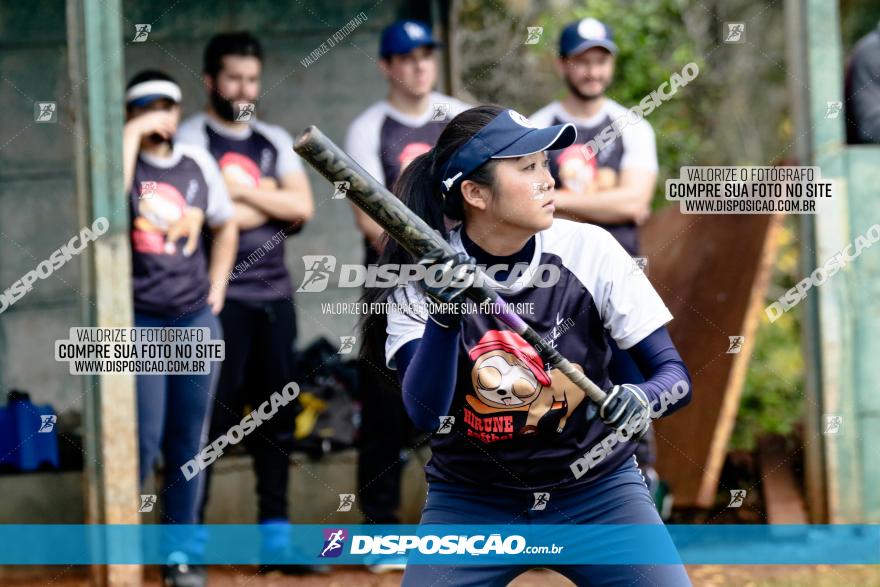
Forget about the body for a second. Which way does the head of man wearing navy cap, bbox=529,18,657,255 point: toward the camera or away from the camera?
toward the camera

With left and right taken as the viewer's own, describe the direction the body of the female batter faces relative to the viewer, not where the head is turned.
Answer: facing the viewer

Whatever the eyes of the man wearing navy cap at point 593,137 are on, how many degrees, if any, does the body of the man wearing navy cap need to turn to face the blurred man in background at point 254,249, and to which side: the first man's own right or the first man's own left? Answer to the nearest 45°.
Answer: approximately 90° to the first man's own right

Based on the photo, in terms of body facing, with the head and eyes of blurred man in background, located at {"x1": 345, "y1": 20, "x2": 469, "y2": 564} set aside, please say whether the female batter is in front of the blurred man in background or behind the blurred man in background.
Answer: in front

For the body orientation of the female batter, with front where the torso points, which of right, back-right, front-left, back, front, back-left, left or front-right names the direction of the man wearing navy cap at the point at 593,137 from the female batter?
back

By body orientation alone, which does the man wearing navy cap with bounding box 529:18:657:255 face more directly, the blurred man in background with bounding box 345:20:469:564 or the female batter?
the female batter

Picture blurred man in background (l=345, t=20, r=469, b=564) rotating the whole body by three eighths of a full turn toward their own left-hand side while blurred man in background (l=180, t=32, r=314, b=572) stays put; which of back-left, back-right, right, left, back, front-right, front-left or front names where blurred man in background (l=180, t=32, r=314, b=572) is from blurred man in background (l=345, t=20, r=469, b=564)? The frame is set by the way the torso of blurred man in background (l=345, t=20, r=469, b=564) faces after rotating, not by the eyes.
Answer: left

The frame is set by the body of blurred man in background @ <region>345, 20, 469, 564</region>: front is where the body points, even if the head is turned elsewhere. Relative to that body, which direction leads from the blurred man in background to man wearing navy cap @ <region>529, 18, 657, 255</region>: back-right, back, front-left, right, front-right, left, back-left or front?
front-left

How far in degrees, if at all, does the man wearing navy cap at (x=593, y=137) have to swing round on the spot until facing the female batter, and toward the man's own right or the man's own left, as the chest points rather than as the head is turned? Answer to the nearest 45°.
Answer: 0° — they already face them

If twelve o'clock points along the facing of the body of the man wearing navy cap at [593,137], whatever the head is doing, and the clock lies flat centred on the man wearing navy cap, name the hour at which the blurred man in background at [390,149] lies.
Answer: The blurred man in background is roughly at 3 o'clock from the man wearing navy cap.

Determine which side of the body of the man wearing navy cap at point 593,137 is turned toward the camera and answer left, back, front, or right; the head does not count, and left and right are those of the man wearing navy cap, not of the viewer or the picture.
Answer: front

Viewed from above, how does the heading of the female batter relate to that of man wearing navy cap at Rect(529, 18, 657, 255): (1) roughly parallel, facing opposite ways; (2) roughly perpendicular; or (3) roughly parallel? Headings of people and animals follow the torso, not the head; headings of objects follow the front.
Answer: roughly parallel

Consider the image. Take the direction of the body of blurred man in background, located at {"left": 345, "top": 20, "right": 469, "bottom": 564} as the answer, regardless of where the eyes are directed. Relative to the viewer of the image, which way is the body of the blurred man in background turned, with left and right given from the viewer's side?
facing the viewer and to the right of the viewer
